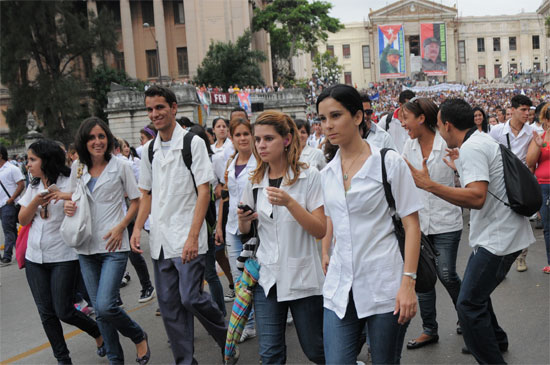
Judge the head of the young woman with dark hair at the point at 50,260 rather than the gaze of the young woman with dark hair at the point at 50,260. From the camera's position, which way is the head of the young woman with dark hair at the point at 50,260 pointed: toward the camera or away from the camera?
toward the camera

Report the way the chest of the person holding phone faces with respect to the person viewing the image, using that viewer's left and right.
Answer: facing the viewer and to the left of the viewer

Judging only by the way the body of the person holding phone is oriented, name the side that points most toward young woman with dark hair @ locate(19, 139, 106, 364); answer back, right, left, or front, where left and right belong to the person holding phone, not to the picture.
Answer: right

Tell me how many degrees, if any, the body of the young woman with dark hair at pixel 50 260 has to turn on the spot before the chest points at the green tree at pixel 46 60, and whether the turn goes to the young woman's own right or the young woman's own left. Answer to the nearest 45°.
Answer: approximately 135° to the young woman's own right

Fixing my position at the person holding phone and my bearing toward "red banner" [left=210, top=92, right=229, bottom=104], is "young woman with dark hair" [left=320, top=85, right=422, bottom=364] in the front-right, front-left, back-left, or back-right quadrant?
back-right

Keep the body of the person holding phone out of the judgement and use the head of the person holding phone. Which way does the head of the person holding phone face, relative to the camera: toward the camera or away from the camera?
toward the camera

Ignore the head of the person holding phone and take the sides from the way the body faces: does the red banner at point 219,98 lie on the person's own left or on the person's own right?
on the person's own right

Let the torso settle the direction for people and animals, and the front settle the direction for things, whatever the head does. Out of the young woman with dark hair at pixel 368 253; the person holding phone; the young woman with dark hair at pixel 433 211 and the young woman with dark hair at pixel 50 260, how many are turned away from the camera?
0

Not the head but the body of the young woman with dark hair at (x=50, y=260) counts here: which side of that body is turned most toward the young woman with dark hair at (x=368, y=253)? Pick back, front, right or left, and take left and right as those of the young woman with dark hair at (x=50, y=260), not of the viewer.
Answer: left
